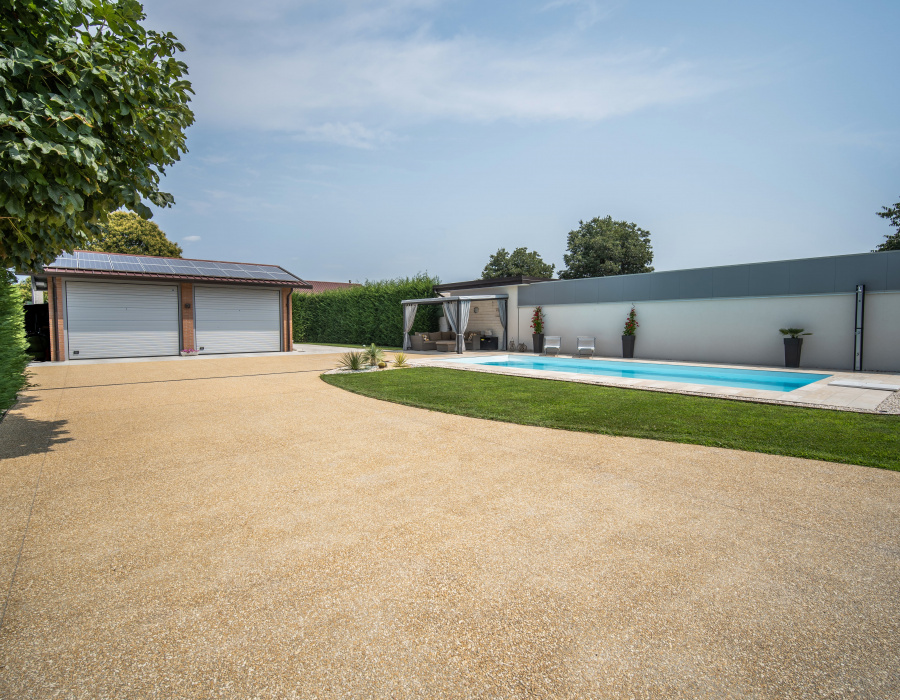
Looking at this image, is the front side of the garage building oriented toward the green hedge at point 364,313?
no

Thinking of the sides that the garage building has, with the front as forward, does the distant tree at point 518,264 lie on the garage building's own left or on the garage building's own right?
on the garage building's own left

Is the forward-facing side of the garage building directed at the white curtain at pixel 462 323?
no

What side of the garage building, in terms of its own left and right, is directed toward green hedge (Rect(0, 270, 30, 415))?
front

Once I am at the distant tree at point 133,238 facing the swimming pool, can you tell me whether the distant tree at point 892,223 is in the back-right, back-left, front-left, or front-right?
front-left

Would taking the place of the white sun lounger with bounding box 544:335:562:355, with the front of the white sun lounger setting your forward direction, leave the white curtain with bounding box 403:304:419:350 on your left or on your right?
on your right

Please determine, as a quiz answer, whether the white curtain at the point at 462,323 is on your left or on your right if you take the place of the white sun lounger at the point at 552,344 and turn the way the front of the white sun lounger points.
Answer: on your right

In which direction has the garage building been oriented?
toward the camera

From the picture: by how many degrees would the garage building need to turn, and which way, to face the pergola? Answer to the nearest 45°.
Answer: approximately 90° to its left

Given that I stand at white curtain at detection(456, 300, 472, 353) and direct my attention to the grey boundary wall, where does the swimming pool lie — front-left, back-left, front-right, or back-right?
front-right

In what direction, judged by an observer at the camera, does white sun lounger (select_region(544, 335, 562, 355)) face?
facing the viewer

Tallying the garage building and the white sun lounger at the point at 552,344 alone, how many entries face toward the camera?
2

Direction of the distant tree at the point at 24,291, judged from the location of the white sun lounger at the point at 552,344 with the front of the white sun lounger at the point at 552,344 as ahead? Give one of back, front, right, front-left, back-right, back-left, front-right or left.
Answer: right
